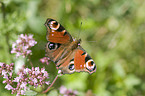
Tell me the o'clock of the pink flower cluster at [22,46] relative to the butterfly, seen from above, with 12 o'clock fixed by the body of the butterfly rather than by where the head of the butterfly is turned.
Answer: The pink flower cluster is roughly at 8 o'clock from the butterfly.

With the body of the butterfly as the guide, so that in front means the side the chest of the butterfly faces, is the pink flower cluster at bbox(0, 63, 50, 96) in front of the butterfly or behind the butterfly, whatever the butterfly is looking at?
behind

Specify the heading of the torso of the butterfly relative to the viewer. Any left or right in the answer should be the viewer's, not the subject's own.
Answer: facing away from the viewer and to the right of the viewer
